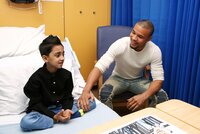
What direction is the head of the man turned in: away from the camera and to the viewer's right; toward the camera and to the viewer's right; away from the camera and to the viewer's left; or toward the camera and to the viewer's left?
toward the camera and to the viewer's left

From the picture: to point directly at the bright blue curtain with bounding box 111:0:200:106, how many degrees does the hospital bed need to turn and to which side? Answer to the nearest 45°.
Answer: approximately 45° to its left

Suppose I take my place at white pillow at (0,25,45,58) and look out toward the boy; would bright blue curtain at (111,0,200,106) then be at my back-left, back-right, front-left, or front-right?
front-left

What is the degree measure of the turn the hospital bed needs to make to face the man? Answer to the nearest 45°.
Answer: approximately 45° to its left

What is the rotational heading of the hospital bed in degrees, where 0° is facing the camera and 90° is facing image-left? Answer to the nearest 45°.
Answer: approximately 315°
